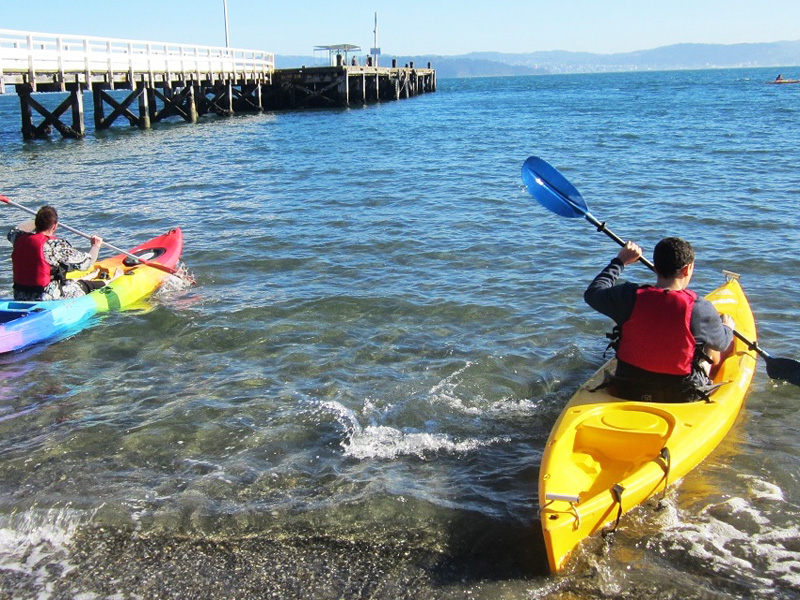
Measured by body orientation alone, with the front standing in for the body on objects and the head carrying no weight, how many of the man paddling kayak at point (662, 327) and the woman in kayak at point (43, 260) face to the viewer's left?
0

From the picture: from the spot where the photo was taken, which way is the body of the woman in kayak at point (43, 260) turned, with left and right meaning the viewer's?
facing away from the viewer and to the right of the viewer

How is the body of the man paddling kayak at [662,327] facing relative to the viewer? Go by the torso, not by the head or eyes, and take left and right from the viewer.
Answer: facing away from the viewer and to the right of the viewer

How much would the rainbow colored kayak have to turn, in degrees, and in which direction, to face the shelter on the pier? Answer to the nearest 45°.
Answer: approximately 45° to its left

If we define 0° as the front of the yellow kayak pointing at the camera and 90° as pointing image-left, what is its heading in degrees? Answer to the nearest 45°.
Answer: approximately 225°

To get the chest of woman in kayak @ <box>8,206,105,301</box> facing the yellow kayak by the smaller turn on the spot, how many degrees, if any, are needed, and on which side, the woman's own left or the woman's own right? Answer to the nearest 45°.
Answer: approximately 90° to the woman's own right

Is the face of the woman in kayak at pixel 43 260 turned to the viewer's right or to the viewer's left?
to the viewer's right

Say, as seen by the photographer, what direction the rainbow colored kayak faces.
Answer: facing away from the viewer and to the right of the viewer

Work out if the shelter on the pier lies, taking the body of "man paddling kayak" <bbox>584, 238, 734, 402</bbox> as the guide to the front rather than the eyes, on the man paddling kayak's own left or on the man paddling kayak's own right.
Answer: on the man paddling kayak's own left

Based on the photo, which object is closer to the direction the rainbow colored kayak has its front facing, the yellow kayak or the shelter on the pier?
the shelter on the pier

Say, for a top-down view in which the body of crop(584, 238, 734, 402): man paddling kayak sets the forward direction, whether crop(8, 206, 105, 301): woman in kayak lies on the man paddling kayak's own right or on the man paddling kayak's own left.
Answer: on the man paddling kayak's own left

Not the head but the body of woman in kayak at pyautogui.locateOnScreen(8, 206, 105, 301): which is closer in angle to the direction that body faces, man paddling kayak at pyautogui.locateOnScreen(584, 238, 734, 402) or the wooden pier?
the wooden pier
